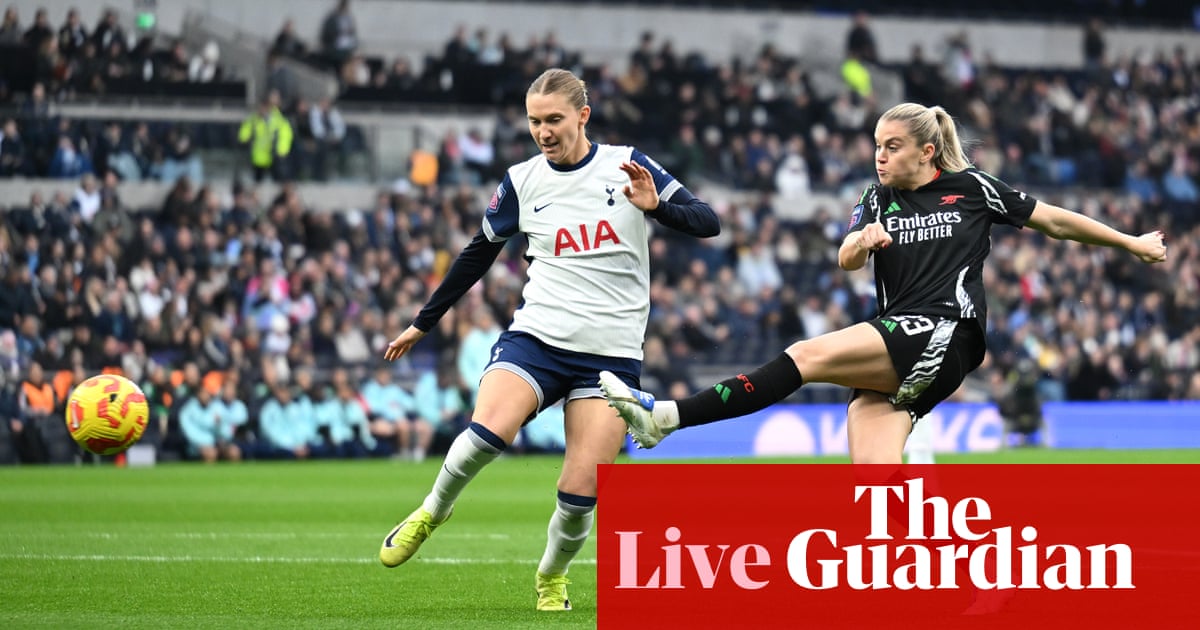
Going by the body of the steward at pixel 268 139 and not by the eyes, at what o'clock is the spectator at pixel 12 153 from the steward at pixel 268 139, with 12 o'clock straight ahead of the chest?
the spectator at pixel 12 153 is roughly at 2 o'clock from the steward at pixel 268 139.

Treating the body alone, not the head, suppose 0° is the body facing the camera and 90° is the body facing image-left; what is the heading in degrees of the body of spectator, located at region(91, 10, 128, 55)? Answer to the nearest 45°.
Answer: approximately 0°

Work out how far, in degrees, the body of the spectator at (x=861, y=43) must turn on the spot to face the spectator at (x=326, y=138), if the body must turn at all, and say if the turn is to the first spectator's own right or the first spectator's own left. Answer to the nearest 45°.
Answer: approximately 45° to the first spectator's own right

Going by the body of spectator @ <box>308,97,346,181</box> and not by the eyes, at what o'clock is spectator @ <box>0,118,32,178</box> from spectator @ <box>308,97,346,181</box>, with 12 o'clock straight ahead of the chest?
spectator @ <box>0,118,32,178</box> is roughly at 2 o'clock from spectator @ <box>308,97,346,181</box>.

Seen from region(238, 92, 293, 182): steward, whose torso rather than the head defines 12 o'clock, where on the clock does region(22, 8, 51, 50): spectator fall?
region(22, 8, 51, 50): spectator is roughly at 3 o'clock from region(238, 92, 293, 182): steward.

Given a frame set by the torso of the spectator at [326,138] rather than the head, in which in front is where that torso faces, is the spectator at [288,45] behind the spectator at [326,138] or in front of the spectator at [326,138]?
behind
